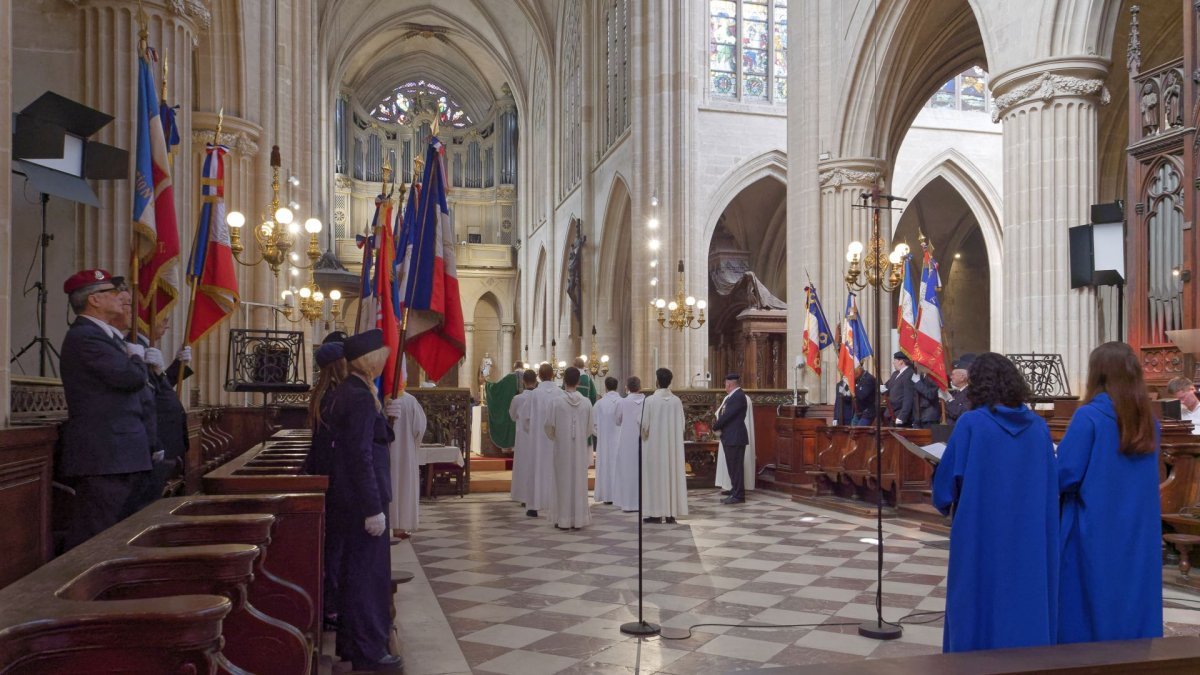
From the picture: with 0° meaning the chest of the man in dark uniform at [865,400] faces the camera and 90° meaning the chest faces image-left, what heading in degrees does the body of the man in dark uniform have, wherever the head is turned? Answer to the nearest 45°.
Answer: approximately 90°

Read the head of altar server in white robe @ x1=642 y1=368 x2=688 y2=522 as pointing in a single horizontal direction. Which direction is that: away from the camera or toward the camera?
away from the camera

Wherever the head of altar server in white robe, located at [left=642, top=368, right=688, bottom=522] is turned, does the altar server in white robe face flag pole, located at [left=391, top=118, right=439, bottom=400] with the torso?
no

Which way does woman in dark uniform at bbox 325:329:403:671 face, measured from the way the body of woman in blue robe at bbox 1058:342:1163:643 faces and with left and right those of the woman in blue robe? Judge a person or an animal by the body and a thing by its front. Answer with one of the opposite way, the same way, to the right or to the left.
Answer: to the right

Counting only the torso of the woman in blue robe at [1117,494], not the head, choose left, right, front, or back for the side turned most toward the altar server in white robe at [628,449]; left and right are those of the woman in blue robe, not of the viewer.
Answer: front

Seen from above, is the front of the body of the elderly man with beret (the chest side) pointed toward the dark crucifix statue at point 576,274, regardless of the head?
no

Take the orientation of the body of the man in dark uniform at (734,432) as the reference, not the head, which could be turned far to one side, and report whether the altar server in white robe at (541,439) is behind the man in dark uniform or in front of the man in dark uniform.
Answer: in front

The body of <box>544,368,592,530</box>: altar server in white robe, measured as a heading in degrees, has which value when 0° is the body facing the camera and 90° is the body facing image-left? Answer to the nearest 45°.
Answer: approximately 180°

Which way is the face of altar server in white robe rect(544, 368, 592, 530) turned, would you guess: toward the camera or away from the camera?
away from the camera

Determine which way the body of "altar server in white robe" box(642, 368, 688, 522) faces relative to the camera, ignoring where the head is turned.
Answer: away from the camera

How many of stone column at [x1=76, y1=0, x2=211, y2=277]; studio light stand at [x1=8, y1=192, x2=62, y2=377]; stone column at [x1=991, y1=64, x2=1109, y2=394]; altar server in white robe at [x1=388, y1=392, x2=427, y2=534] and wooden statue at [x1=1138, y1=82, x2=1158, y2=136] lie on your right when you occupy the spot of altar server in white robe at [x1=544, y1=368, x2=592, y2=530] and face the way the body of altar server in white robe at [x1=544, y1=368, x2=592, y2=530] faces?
2

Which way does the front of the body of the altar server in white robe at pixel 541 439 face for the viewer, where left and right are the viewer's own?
facing away from the viewer

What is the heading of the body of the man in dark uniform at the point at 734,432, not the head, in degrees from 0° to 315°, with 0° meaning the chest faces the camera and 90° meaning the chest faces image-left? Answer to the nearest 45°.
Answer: approximately 90°

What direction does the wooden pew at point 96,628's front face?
to the viewer's right

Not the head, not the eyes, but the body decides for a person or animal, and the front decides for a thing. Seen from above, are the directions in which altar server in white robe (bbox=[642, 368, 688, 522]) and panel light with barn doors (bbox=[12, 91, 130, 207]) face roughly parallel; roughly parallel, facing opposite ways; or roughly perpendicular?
roughly perpendicular

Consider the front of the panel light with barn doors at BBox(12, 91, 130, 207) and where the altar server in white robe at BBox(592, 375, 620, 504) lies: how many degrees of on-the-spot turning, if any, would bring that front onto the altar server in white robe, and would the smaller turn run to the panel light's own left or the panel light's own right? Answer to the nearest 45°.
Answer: approximately 90° to the panel light's own left

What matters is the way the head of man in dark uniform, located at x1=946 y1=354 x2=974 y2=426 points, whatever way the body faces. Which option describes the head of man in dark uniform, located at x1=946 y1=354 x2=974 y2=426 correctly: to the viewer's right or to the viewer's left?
to the viewer's left

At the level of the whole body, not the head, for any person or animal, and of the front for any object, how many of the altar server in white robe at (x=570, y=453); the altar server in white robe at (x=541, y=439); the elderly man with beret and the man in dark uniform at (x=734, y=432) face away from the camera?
2

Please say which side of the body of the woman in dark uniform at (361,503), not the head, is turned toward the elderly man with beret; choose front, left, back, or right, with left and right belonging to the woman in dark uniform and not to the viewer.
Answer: back
